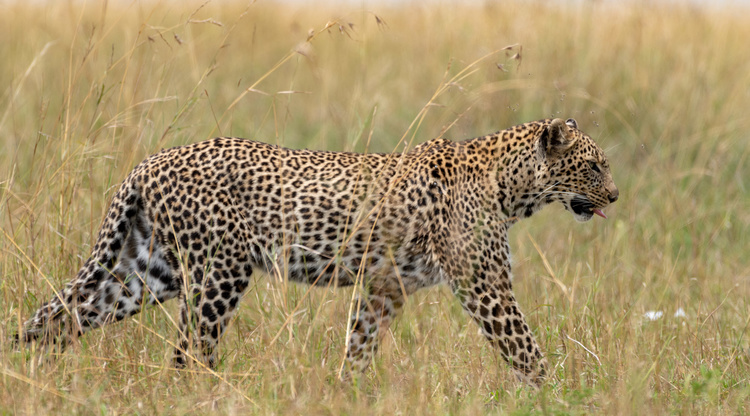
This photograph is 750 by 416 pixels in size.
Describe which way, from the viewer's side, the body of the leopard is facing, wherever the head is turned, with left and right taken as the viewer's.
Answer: facing to the right of the viewer
